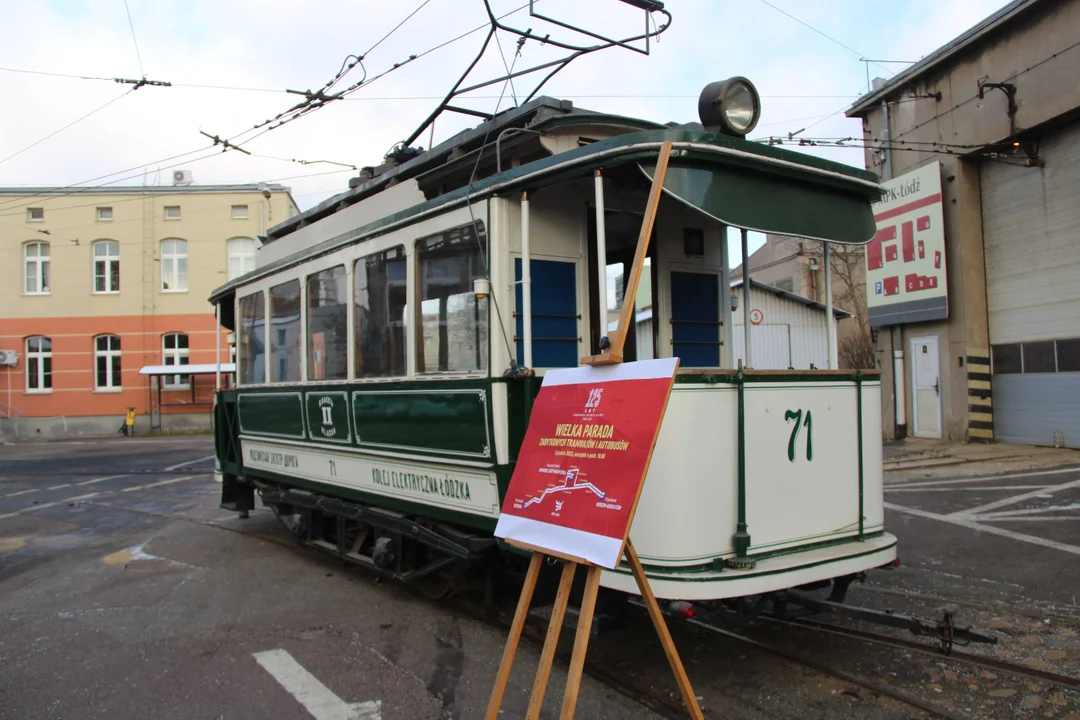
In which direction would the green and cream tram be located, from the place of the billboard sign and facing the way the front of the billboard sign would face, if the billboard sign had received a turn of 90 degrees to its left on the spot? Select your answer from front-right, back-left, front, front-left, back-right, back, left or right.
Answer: front-right

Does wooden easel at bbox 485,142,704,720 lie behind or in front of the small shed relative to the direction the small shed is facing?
in front

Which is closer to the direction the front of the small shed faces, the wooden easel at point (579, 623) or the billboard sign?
the wooden easel

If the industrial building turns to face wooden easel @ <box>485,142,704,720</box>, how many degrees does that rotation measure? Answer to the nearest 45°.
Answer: approximately 45° to its left

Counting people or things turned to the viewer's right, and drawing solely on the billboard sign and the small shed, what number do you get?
0

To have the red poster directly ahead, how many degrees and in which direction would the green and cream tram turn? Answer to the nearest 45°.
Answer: approximately 45° to its right

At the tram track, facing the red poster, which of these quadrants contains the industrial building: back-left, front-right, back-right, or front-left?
back-right

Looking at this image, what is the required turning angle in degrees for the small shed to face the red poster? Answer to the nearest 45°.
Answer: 0° — it already faces it

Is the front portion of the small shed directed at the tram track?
yes

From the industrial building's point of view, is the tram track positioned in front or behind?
in front

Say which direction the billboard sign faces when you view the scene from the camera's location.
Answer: facing the viewer and to the left of the viewer

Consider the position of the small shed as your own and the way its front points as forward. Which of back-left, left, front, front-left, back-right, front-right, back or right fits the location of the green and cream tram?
front

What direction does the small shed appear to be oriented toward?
toward the camera

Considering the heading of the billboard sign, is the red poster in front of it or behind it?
in front

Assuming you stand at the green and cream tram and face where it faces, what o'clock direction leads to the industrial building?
The industrial building is roughly at 9 o'clock from the green and cream tram.

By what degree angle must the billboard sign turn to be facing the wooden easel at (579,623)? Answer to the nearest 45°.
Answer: approximately 45° to its left

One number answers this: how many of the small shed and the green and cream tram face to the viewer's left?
0

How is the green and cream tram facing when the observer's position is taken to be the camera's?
facing the viewer and to the right of the viewer

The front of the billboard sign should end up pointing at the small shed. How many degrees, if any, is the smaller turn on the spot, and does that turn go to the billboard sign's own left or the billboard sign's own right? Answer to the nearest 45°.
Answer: approximately 90° to the billboard sign's own right

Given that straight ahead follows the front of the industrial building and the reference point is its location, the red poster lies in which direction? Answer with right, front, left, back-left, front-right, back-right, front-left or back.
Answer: front-left

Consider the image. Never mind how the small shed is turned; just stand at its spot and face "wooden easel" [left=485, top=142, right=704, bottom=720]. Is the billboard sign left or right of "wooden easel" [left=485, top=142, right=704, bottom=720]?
left
